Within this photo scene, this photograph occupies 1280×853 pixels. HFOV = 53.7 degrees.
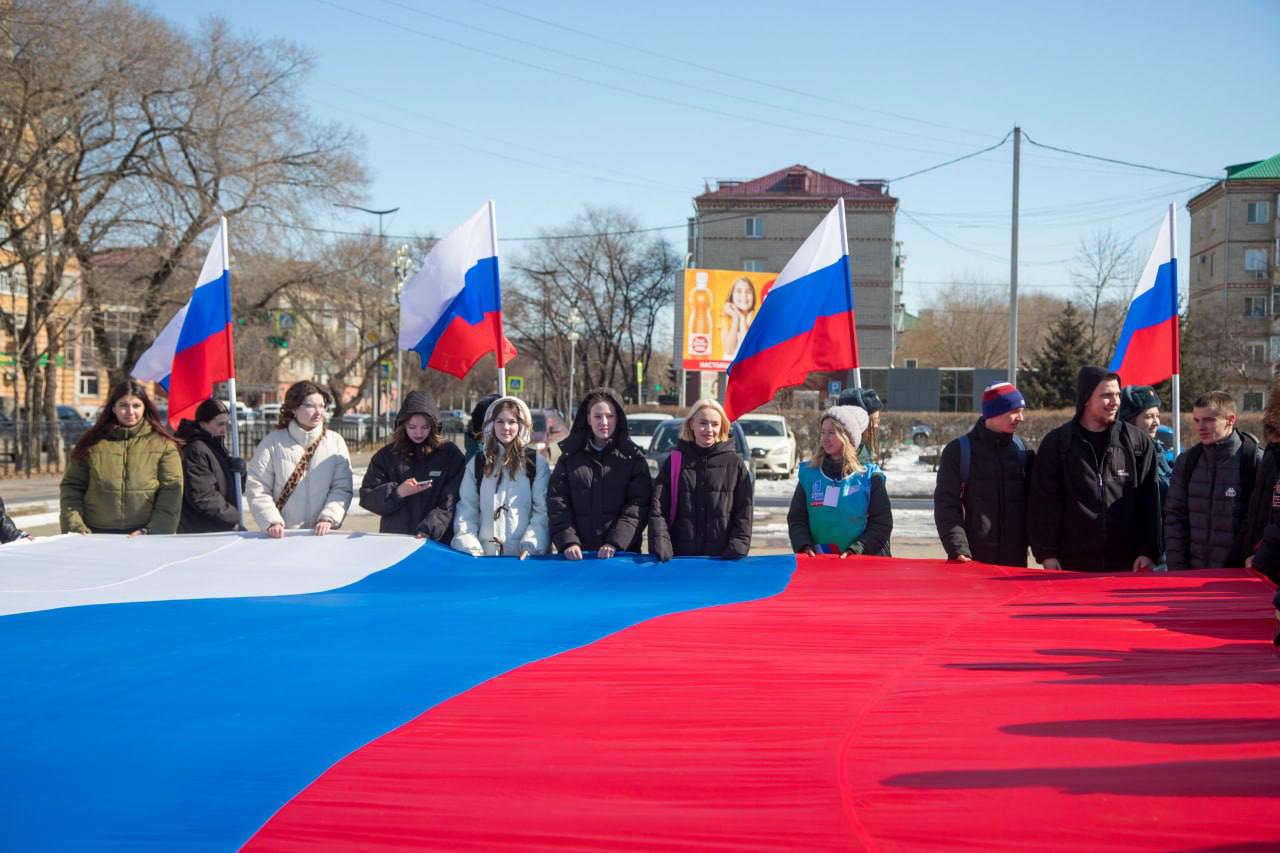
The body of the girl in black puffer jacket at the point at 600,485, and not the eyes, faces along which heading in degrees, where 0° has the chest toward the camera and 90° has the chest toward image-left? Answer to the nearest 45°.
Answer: approximately 0°

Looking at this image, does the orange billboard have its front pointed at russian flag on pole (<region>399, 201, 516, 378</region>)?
yes

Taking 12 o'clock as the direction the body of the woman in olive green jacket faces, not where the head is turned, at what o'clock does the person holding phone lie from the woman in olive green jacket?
The person holding phone is roughly at 10 o'clock from the woman in olive green jacket.

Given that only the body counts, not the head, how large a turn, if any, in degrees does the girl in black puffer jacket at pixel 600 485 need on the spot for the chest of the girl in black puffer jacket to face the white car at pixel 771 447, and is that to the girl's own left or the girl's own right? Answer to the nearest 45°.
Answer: approximately 180°

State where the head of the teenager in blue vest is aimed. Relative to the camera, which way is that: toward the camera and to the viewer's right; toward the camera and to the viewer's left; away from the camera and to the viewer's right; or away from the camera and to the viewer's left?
toward the camera and to the viewer's left

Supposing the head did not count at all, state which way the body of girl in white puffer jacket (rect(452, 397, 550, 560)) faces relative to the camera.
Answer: toward the camera

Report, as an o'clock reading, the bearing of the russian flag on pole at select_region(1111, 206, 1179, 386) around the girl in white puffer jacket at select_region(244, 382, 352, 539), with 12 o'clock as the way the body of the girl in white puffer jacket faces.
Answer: The russian flag on pole is roughly at 9 o'clock from the girl in white puffer jacket.

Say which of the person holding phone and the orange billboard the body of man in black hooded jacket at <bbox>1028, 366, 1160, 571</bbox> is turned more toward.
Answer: the person holding phone

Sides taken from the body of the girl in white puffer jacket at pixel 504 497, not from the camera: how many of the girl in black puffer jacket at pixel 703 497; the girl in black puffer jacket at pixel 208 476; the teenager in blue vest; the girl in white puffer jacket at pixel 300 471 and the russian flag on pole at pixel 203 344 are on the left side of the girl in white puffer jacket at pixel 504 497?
2

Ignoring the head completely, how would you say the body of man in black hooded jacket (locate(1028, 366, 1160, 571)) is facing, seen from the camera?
toward the camera

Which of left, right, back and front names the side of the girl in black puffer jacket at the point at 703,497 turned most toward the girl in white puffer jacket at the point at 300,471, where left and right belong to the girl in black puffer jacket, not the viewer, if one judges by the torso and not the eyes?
right
